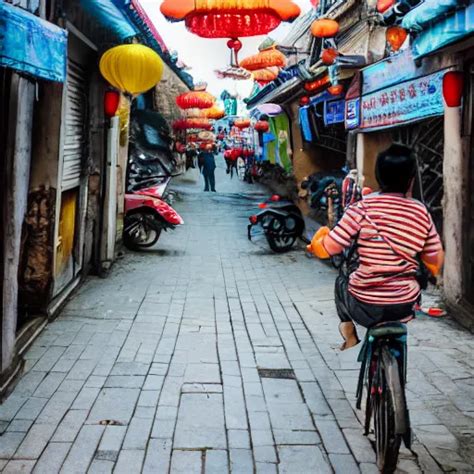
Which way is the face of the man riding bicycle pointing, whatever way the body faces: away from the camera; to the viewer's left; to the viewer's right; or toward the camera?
away from the camera

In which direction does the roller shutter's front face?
to the viewer's right

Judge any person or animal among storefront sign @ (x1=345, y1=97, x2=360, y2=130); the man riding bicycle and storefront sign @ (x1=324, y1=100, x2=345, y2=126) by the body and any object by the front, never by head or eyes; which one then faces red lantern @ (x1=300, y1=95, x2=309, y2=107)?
the man riding bicycle

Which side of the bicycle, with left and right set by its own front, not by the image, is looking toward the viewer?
back

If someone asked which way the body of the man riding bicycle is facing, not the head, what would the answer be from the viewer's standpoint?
away from the camera
